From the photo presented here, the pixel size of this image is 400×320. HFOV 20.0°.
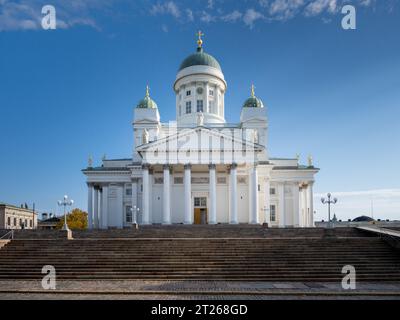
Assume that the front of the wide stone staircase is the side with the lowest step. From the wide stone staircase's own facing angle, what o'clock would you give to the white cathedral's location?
The white cathedral is roughly at 6 o'clock from the wide stone staircase.

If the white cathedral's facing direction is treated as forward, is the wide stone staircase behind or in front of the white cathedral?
in front

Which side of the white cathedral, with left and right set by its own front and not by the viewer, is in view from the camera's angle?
front

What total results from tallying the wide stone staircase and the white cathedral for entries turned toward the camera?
2

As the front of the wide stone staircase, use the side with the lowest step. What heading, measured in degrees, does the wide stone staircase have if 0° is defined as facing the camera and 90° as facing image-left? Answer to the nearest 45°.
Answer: approximately 0°

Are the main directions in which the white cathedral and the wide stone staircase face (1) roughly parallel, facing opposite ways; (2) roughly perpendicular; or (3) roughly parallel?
roughly parallel
